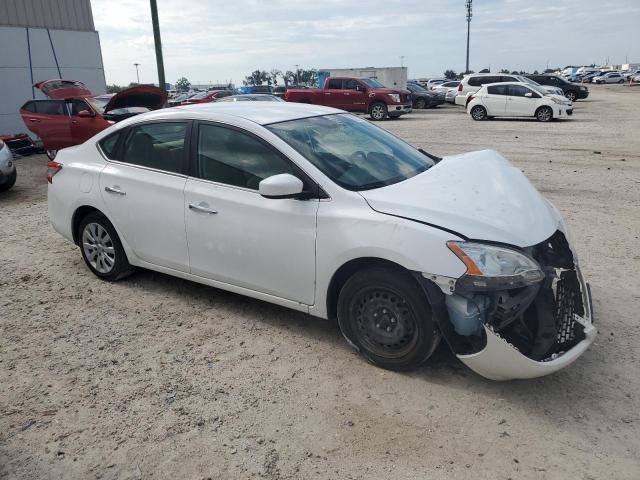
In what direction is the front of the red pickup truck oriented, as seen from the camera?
facing the viewer and to the right of the viewer

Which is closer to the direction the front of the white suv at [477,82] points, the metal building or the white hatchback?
the white hatchback

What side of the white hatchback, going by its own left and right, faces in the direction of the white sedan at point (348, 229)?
right

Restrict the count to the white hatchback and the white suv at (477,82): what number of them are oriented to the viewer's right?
2

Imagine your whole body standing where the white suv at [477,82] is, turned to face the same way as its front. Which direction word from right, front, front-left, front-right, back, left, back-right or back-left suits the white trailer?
back-left

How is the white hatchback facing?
to the viewer's right

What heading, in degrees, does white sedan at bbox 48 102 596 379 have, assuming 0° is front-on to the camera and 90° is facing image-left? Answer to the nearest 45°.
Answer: approximately 315°

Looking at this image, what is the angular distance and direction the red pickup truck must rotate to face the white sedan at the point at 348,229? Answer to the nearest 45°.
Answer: approximately 45° to its right

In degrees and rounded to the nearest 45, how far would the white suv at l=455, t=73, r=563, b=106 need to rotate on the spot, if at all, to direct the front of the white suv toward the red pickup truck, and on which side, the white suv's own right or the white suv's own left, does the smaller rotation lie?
approximately 135° to the white suv's own right

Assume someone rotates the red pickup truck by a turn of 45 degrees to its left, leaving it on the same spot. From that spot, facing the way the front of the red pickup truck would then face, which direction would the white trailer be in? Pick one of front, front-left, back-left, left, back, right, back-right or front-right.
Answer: left

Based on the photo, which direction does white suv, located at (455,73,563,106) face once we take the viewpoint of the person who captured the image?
facing to the right of the viewer

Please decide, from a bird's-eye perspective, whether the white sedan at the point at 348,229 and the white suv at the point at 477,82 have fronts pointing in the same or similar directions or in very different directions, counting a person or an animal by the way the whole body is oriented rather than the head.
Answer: same or similar directions

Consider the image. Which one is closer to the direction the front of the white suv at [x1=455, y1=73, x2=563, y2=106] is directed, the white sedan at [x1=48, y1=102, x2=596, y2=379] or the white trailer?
the white sedan

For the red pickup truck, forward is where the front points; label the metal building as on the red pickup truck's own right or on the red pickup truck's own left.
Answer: on the red pickup truck's own right

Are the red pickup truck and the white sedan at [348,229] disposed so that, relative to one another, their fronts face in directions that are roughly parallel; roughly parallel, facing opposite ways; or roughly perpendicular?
roughly parallel
